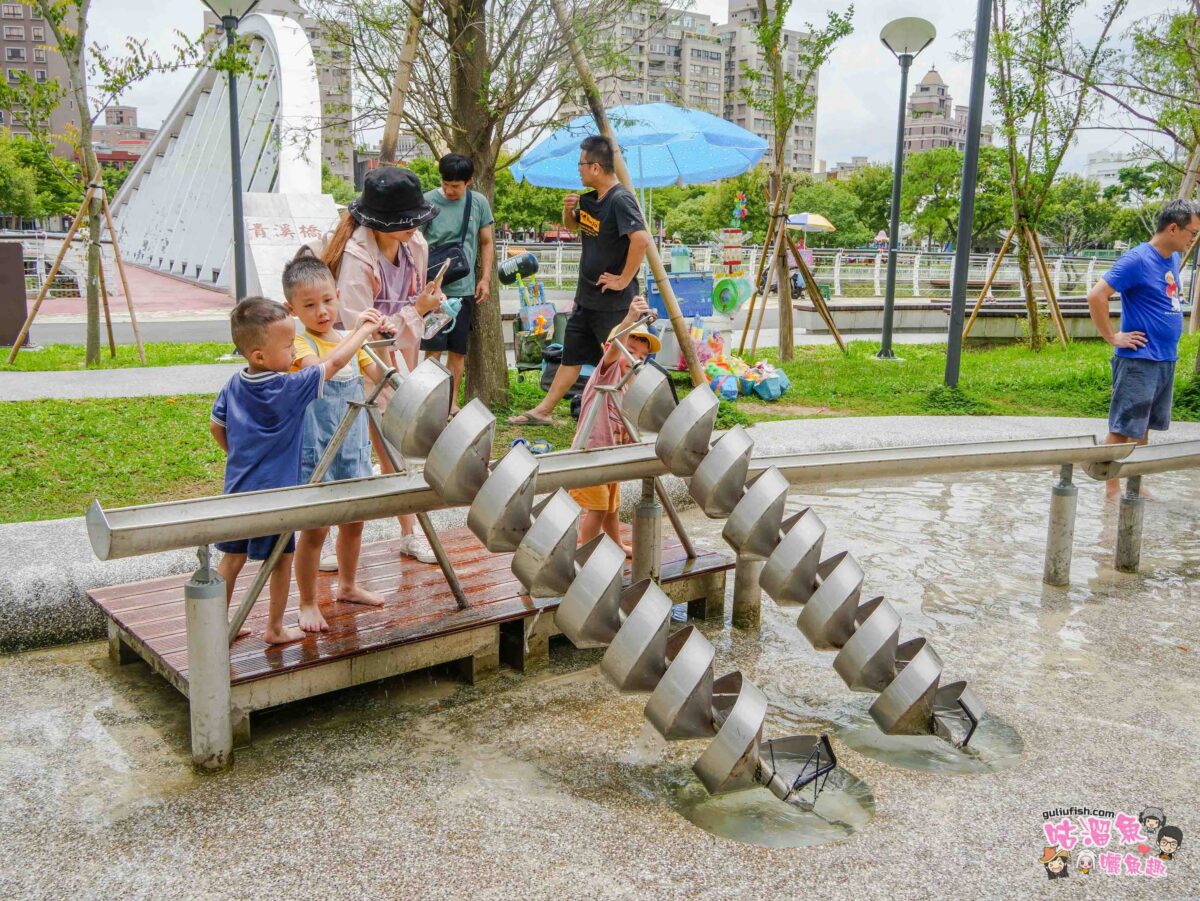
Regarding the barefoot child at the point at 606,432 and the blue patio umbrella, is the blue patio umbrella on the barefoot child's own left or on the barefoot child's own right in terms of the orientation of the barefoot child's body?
on the barefoot child's own left

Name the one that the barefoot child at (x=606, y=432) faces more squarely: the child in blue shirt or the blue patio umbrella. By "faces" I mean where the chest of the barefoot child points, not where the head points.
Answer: the child in blue shirt

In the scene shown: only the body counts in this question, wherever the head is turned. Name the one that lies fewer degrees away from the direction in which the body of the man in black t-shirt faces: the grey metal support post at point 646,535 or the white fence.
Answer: the grey metal support post

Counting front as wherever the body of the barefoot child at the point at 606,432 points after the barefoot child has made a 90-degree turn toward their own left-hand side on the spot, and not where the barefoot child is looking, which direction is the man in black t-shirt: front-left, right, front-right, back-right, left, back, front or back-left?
front-left

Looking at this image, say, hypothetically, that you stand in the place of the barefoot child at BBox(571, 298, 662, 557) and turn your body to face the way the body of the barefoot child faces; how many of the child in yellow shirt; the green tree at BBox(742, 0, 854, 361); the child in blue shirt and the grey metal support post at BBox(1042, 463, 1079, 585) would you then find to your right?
2
